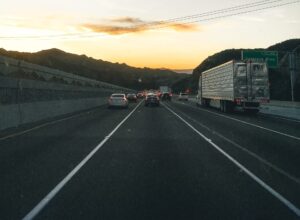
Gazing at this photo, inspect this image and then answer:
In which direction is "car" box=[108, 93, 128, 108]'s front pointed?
away from the camera

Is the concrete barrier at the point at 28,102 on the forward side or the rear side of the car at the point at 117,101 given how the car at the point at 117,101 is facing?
on the rear side

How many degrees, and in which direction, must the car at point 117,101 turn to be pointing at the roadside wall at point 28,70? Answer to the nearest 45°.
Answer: approximately 135° to its left
